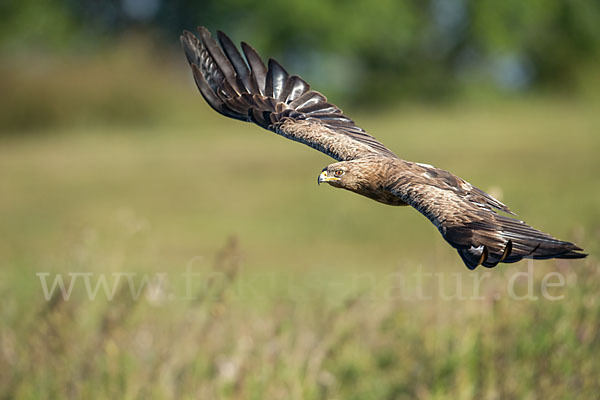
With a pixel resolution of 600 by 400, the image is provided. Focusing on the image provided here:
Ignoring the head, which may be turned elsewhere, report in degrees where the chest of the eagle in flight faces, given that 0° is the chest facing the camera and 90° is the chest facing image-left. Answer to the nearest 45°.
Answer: approximately 45°
